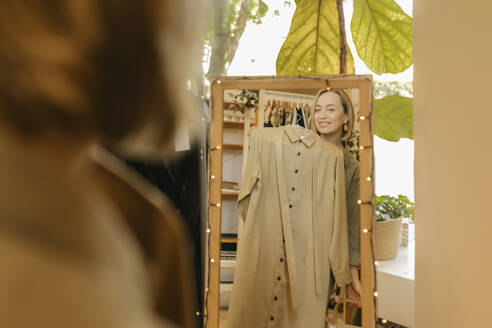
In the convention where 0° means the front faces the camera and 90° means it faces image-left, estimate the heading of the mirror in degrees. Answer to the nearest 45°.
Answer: approximately 0°
